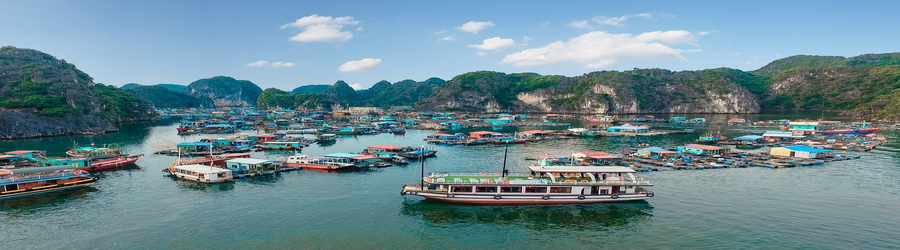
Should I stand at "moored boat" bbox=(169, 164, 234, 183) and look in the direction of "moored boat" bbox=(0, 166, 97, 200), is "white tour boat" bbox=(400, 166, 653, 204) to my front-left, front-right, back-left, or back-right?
back-left

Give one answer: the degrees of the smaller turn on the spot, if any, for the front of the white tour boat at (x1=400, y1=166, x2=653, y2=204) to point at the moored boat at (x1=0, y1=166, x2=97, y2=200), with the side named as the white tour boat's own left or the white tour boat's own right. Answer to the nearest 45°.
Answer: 0° — it already faces it

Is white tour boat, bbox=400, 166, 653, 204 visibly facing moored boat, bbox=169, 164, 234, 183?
yes

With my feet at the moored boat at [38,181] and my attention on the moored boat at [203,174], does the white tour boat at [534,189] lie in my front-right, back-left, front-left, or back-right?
front-right

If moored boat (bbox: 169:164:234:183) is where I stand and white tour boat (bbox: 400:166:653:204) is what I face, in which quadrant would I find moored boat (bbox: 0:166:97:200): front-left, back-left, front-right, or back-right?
back-right

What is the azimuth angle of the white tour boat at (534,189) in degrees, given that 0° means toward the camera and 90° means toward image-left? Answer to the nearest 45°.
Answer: approximately 90°

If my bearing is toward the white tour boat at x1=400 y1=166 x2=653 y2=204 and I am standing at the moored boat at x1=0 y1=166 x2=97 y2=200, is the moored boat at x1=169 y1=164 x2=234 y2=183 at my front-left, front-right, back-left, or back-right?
front-left
